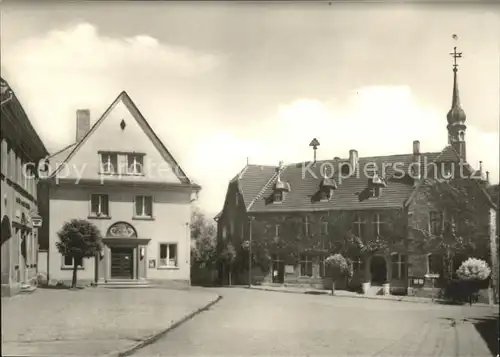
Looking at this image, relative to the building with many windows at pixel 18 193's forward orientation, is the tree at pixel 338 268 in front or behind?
in front

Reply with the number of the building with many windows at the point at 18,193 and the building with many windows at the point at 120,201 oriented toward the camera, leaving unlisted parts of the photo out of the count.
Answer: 1

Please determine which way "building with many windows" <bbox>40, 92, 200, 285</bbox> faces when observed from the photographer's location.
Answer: facing the viewer

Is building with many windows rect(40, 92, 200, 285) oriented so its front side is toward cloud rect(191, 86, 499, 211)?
no

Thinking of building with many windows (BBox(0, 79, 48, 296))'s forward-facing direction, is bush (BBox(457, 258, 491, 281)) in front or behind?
in front

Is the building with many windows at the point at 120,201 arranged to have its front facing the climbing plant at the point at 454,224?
no

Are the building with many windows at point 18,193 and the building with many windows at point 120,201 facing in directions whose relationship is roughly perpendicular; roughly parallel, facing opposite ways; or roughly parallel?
roughly perpendicular

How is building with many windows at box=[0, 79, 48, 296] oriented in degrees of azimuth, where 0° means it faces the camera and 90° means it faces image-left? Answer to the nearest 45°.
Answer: approximately 270°
